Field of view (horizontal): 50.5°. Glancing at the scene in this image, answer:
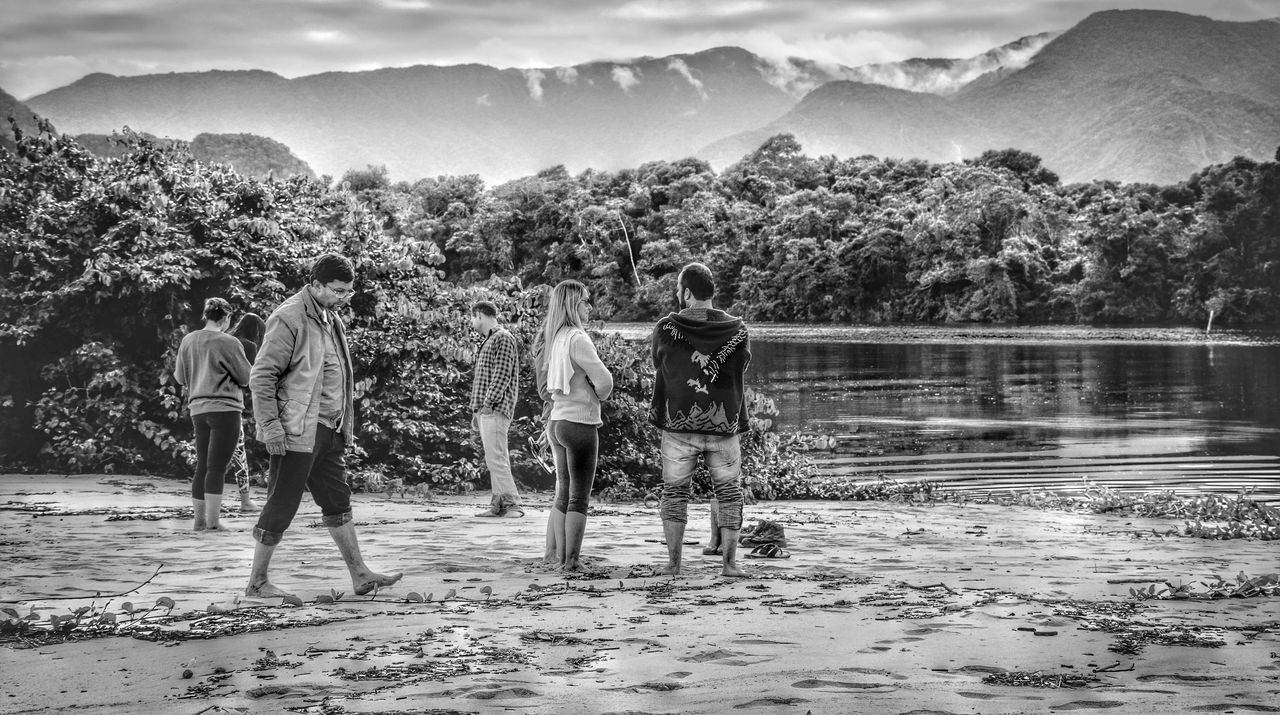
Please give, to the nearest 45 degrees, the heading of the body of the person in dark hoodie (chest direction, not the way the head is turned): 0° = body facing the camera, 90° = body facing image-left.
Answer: approximately 180°

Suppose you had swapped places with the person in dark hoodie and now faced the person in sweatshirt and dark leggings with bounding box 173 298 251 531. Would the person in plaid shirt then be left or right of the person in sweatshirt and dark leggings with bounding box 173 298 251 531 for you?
right

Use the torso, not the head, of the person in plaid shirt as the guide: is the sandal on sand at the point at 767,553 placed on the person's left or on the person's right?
on the person's left

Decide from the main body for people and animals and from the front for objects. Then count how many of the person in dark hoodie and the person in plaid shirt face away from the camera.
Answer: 1

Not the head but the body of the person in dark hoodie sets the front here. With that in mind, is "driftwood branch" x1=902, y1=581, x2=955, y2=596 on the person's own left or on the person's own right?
on the person's own right

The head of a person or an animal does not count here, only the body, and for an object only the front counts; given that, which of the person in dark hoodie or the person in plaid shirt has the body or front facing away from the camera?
the person in dark hoodie

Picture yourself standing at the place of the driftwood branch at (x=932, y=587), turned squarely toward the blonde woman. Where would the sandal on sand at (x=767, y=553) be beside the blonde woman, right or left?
right

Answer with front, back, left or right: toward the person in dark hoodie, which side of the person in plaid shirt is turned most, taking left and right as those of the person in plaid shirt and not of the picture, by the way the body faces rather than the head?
left

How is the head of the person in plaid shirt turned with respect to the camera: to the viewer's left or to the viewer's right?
to the viewer's left

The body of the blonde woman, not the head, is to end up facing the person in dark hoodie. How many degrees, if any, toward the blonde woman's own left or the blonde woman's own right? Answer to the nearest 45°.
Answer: approximately 45° to the blonde woman's own right

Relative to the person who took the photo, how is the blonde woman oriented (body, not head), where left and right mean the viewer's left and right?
facing away from the viewer and to the right of the viewer

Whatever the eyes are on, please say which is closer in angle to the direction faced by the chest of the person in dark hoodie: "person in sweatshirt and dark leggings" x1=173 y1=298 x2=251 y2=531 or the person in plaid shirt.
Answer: the person in plaid shirt

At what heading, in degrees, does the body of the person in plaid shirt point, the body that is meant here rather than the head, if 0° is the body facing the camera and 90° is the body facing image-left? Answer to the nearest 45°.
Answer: approximately 90°
